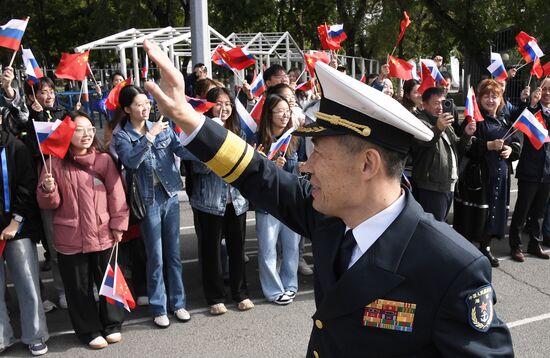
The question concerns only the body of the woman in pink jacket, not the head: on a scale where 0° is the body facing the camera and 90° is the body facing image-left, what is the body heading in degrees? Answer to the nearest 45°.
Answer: approximately 0°

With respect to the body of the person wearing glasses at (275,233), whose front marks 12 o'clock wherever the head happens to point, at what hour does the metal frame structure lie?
The metal frame structure is roughly at 7 o'clock from the person wearing glasses.

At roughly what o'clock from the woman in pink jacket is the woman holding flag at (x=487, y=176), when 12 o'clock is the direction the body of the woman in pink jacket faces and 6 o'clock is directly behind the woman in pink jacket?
The woman holding flag is roughly at 9 o'clock from the woman in pink jacket.

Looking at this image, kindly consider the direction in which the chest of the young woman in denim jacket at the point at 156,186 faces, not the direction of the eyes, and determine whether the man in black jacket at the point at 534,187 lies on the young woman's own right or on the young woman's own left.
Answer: on the young woman's own left

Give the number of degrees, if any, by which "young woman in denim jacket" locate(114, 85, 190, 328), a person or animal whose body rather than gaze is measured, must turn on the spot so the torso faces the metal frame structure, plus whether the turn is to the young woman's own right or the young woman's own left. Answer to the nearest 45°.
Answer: approximately 135° to the young woman's own left

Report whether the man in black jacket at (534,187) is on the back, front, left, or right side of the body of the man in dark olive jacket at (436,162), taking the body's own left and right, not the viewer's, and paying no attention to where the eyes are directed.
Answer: left

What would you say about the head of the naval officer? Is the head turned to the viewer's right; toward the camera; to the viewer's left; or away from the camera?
to the viewer's left
